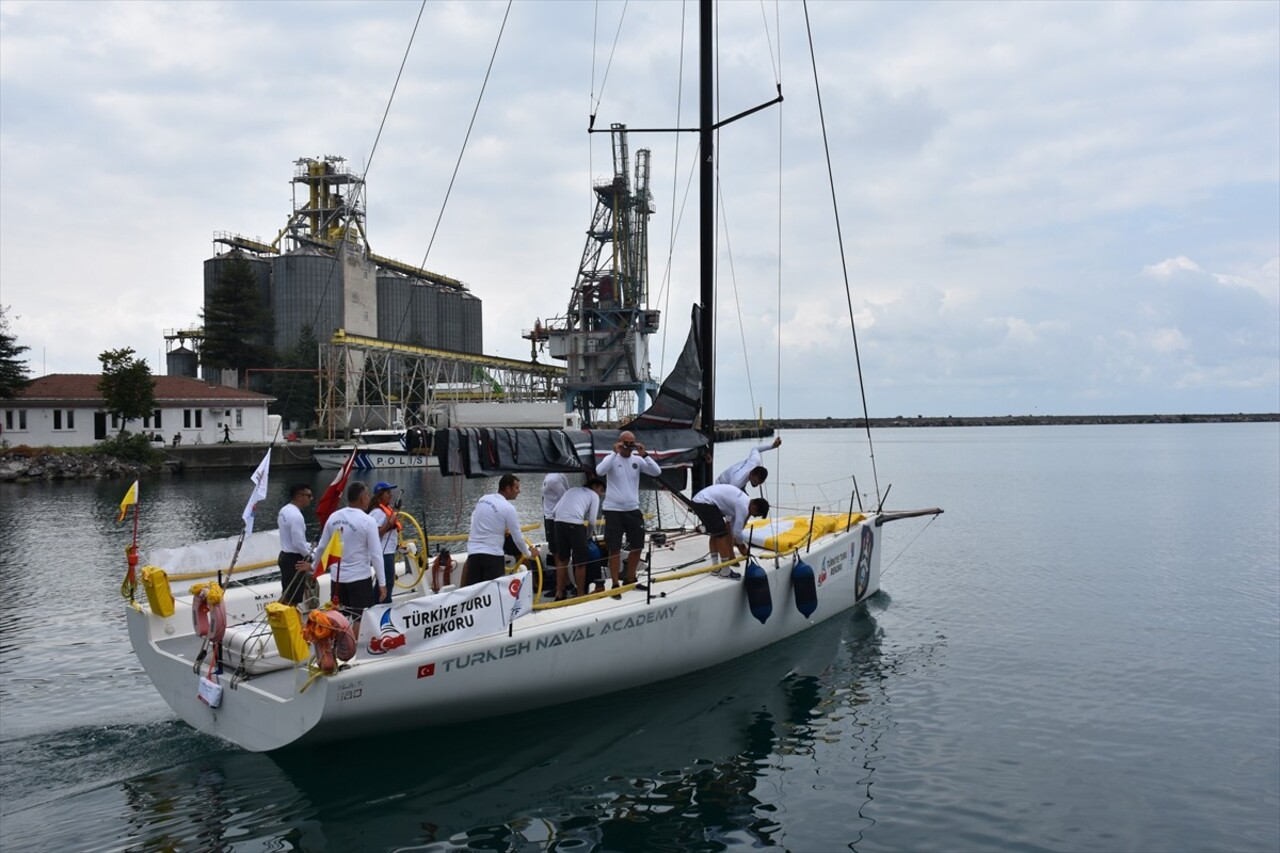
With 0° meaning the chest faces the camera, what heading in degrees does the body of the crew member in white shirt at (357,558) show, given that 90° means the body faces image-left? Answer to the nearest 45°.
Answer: approximately 225°

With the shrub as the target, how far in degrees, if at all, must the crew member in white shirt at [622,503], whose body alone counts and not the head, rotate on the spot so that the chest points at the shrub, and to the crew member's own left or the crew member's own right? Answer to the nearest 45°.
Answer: approximately 135° to the crew member's own right

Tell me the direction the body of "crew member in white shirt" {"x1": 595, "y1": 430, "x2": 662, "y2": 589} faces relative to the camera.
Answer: toward the camera

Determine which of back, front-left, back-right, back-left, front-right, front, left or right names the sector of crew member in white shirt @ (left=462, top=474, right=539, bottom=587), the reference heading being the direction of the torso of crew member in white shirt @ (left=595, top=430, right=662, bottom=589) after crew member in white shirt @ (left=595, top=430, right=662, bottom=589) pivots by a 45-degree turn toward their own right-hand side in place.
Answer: front

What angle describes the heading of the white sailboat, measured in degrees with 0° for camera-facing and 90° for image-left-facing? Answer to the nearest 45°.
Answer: approximately 225°

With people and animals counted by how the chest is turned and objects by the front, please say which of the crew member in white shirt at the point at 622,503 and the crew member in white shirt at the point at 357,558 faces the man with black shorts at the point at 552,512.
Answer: the crew member in white shirt at the point at 357,558

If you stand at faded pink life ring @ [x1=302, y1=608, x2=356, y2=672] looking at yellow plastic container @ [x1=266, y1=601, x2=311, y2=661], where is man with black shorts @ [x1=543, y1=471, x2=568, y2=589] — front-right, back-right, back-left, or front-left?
back-right

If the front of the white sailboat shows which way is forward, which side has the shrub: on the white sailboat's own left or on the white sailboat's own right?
on the white sailboat's own left

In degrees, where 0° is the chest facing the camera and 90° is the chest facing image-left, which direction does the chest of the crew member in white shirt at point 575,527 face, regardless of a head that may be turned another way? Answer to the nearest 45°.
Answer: approximately 225°

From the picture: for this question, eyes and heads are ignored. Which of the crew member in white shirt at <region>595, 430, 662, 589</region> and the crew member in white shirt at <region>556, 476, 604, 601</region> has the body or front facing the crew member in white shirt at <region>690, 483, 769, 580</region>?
the crew member in white shirt at <region>556, 476, 604, 601</region>
